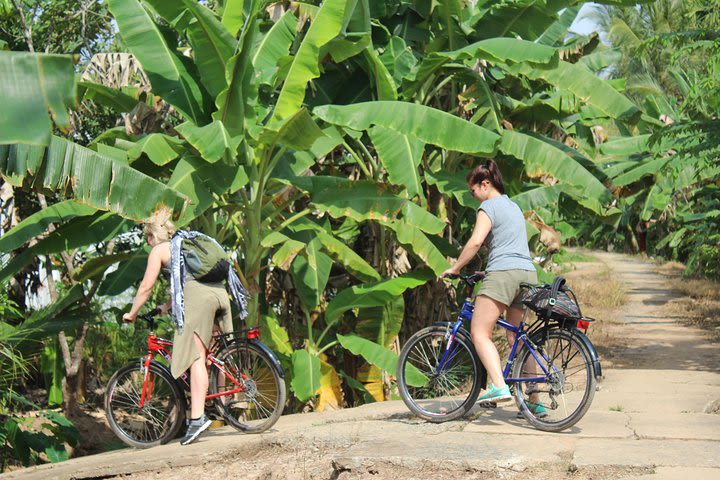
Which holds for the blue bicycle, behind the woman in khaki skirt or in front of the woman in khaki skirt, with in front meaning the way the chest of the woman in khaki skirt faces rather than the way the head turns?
behind

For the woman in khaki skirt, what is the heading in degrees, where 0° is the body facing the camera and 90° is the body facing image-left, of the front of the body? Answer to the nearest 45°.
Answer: approximately 90°

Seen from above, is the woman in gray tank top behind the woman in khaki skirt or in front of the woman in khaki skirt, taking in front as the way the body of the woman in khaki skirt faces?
behind

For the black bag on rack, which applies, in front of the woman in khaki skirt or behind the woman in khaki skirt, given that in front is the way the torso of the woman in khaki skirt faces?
behind

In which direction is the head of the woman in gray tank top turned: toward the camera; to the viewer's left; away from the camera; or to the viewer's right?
to the viewer's left
